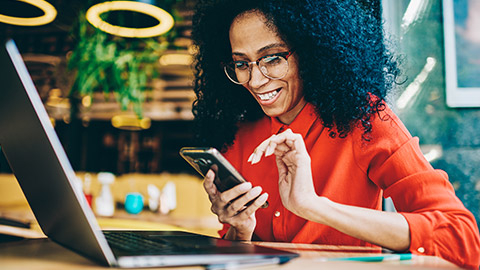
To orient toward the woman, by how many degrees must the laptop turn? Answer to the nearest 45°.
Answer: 0° — it already faces them

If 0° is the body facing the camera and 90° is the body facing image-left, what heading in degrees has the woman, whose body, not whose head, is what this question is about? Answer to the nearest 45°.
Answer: approximately 45°

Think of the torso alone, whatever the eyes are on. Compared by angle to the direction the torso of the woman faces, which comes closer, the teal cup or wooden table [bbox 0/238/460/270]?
the wooden table

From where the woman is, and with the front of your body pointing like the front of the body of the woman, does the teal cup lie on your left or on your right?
on your right

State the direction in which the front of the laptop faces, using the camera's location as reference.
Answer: facing away from the viewer and to the right of the viewer

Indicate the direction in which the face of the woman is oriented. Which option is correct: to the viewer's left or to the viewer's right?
to the viewer's left

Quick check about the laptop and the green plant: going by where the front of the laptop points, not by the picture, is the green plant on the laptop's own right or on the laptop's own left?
on the laptop's own left

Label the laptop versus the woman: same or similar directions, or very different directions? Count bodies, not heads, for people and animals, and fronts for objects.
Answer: very different directions

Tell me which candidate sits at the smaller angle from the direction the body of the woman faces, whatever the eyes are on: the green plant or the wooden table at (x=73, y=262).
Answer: the wooden table

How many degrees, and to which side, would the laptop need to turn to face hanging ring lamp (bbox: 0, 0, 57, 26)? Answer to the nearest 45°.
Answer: approximately 45° to its left

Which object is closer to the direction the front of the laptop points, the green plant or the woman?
the woman
